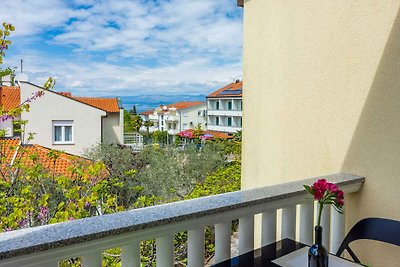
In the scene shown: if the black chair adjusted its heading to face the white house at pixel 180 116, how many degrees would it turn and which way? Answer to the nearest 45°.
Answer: approximately 90° to its right

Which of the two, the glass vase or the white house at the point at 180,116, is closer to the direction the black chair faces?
the glass vase

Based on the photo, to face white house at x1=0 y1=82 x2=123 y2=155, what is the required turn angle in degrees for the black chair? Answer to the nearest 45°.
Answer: approximately 90° to its right

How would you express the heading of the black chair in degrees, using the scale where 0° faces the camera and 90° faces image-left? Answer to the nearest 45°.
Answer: approximately 45°

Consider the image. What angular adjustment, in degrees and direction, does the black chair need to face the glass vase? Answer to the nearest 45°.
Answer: approximately 45° to its left

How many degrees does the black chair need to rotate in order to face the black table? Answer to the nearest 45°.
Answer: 0° — it already faces it

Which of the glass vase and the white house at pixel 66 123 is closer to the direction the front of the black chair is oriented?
the glass vase

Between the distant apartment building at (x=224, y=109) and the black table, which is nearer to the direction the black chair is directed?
the black table

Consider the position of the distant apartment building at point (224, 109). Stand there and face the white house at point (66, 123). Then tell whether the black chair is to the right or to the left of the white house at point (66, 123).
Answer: left
